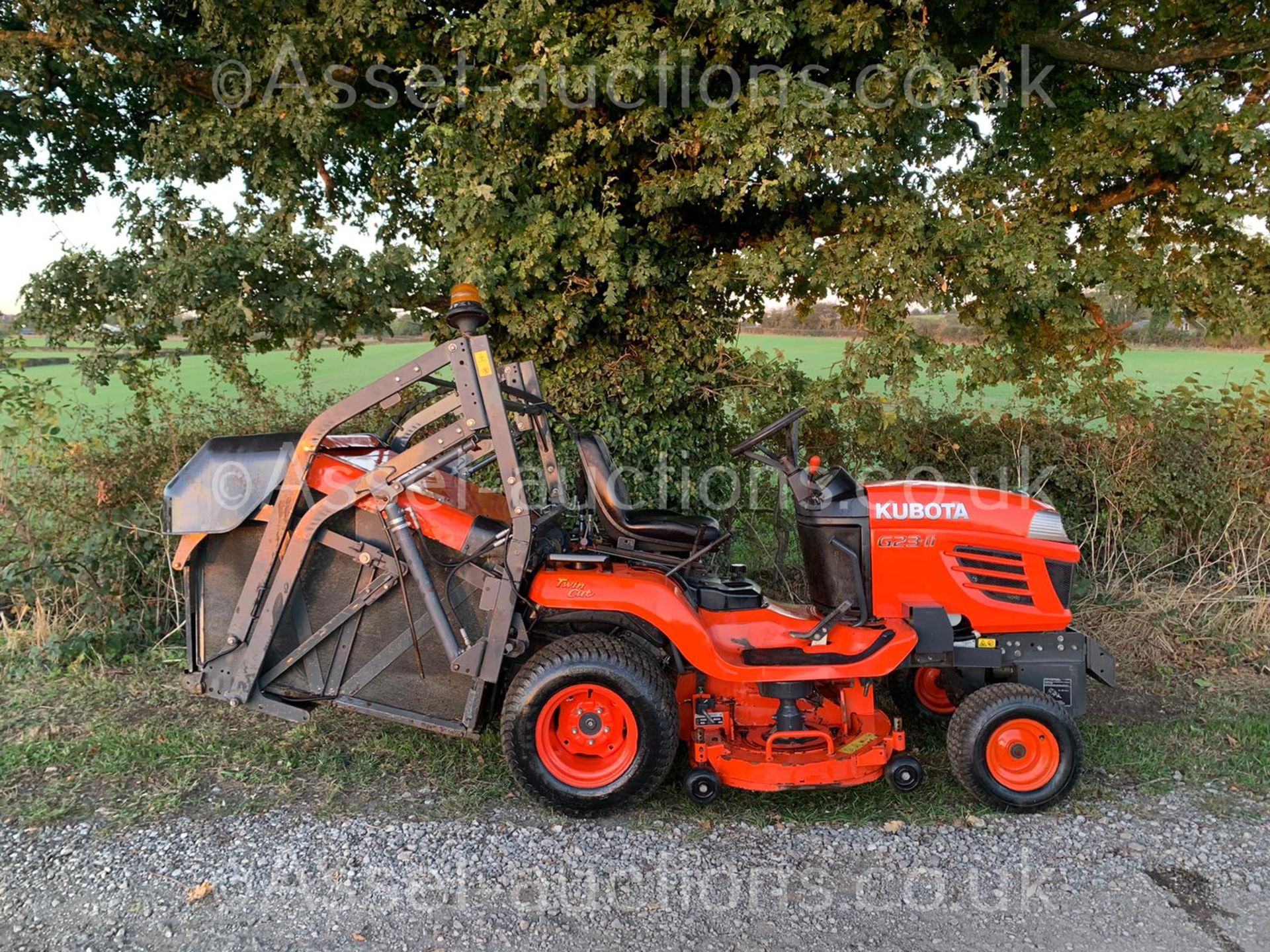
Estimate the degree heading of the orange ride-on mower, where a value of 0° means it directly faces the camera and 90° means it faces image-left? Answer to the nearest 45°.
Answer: approximately 270°
